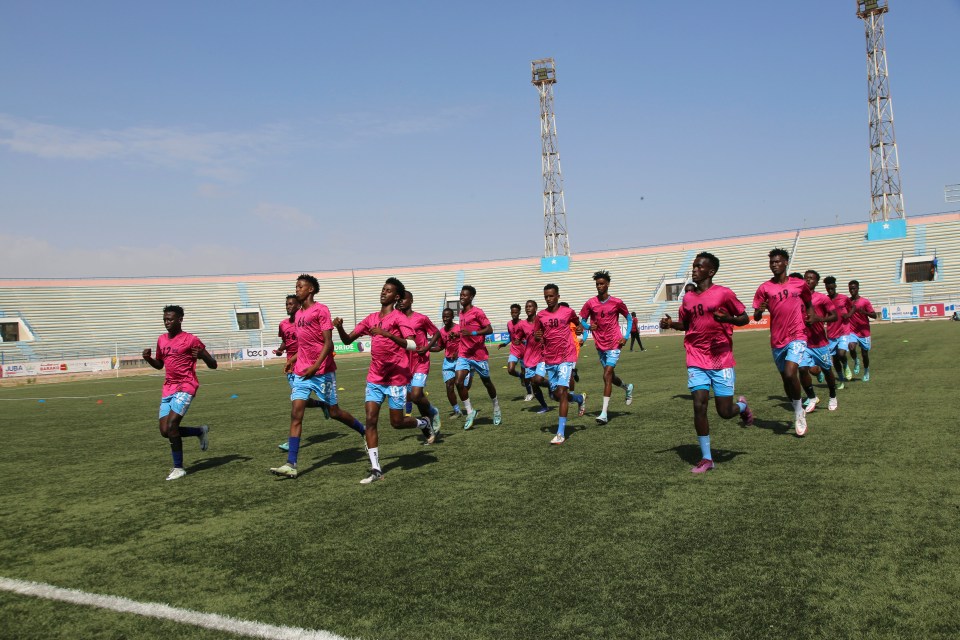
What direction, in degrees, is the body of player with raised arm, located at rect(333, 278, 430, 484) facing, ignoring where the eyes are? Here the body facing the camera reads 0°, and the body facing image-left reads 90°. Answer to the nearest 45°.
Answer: approximately 45°

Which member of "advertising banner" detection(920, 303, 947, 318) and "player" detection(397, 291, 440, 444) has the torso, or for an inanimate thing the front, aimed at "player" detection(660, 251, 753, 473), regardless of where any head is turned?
the advertising banner

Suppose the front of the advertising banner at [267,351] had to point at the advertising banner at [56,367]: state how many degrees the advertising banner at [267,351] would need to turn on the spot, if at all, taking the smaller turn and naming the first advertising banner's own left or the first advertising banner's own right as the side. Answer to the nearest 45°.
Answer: approximately 45° to the first advertising banner's own right

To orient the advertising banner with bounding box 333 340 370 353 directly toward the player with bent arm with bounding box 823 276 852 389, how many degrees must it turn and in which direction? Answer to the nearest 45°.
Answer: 0° — it already faces them

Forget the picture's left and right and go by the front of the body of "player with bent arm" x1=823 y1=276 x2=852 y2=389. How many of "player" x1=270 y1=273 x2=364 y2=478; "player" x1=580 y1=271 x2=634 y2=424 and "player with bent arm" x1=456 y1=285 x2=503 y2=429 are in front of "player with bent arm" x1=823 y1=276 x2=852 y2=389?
3

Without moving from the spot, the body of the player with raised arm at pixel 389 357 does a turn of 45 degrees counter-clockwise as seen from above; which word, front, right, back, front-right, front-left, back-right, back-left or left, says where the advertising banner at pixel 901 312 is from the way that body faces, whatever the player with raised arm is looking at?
back-left

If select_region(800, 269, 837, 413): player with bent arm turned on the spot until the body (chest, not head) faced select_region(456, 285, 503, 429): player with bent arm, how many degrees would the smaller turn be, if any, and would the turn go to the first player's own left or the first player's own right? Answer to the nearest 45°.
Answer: approximately 45° to the first player's own right
